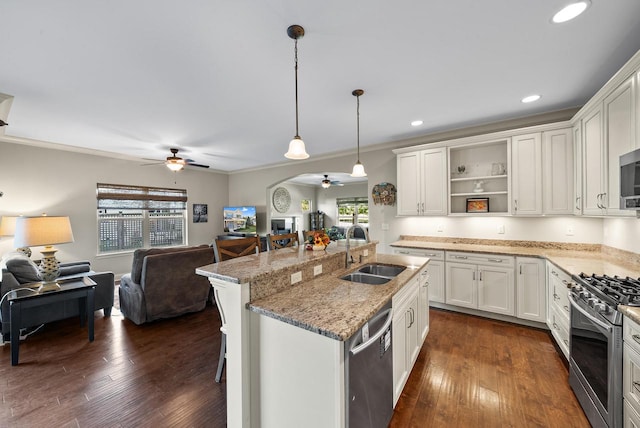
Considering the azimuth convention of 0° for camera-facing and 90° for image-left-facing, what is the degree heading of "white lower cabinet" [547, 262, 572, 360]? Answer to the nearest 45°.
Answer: approximately 90°

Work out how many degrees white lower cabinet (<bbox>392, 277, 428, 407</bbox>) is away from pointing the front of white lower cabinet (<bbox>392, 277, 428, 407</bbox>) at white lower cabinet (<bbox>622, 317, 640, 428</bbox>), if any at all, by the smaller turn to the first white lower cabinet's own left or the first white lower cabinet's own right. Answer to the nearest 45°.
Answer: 0° — it already faces it

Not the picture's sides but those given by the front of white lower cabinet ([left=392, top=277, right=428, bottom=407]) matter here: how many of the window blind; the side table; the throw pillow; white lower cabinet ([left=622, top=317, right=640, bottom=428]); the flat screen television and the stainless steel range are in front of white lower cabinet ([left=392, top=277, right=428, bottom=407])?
2

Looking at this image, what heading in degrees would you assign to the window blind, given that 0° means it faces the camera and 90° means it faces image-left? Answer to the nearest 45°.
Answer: approximately 315°

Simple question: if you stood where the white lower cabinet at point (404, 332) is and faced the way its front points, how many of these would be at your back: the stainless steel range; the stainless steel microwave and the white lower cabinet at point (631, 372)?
0

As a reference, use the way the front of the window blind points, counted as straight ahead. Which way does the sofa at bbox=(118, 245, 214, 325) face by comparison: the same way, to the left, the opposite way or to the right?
the opposite way

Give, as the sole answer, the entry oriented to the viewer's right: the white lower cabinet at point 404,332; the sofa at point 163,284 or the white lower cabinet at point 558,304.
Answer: the white lower cabinet at point 404,332

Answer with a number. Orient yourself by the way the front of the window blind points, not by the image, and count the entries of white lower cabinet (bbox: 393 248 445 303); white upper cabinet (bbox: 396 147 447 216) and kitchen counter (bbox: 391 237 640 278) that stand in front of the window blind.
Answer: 3

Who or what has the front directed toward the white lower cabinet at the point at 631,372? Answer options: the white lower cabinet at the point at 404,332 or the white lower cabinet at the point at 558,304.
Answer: the white lower cabinet at the point at 404,332

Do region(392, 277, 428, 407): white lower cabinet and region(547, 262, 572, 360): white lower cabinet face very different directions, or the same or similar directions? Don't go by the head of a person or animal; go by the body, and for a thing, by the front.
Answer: very different directions

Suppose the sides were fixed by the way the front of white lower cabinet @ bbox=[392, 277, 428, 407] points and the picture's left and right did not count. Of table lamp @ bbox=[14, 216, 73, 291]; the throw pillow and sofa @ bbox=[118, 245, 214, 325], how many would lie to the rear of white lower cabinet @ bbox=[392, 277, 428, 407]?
3

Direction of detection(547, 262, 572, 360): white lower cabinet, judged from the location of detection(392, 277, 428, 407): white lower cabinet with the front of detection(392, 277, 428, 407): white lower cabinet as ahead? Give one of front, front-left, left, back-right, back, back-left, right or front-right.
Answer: front-left

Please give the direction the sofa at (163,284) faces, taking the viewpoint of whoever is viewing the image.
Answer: facing away from the viewer and to the left of the viewer

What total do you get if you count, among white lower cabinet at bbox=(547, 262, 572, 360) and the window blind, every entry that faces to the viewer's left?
1
